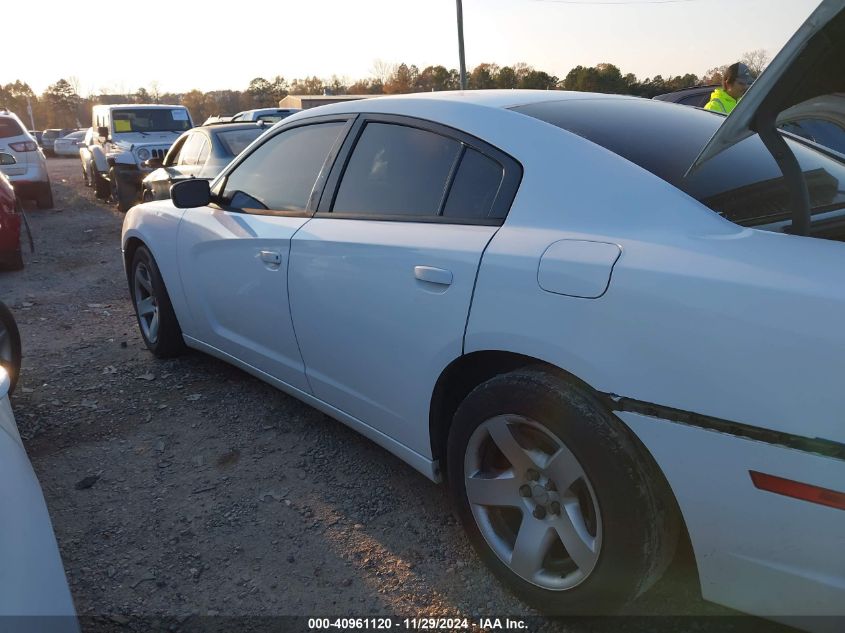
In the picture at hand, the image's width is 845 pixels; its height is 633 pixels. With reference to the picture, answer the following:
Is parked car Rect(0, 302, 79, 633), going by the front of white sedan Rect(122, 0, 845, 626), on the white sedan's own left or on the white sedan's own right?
on the white sedan's own left

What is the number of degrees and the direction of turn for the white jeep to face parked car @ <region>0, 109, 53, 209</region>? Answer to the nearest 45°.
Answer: approximately 90° to its right

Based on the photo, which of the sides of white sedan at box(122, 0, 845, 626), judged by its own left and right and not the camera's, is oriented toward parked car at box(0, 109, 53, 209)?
front

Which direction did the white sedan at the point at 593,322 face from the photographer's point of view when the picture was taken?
facing away from the viewer and to the left of the viewer

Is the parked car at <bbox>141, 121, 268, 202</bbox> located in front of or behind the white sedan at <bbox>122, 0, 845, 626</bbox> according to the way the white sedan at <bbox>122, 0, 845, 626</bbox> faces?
in front

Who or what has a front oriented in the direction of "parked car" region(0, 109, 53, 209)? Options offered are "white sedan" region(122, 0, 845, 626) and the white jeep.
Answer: the white sedan

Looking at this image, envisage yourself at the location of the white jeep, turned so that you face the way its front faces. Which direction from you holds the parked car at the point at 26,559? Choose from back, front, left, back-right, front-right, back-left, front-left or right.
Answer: front-right

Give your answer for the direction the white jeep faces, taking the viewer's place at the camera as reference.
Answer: facing the viewer and to the right of the viewer

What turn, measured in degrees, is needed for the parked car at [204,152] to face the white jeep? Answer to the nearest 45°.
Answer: approximately 45° to its right

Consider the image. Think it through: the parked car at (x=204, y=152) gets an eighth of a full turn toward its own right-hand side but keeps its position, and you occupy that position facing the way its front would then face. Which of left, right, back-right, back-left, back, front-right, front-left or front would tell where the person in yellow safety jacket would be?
back-right
